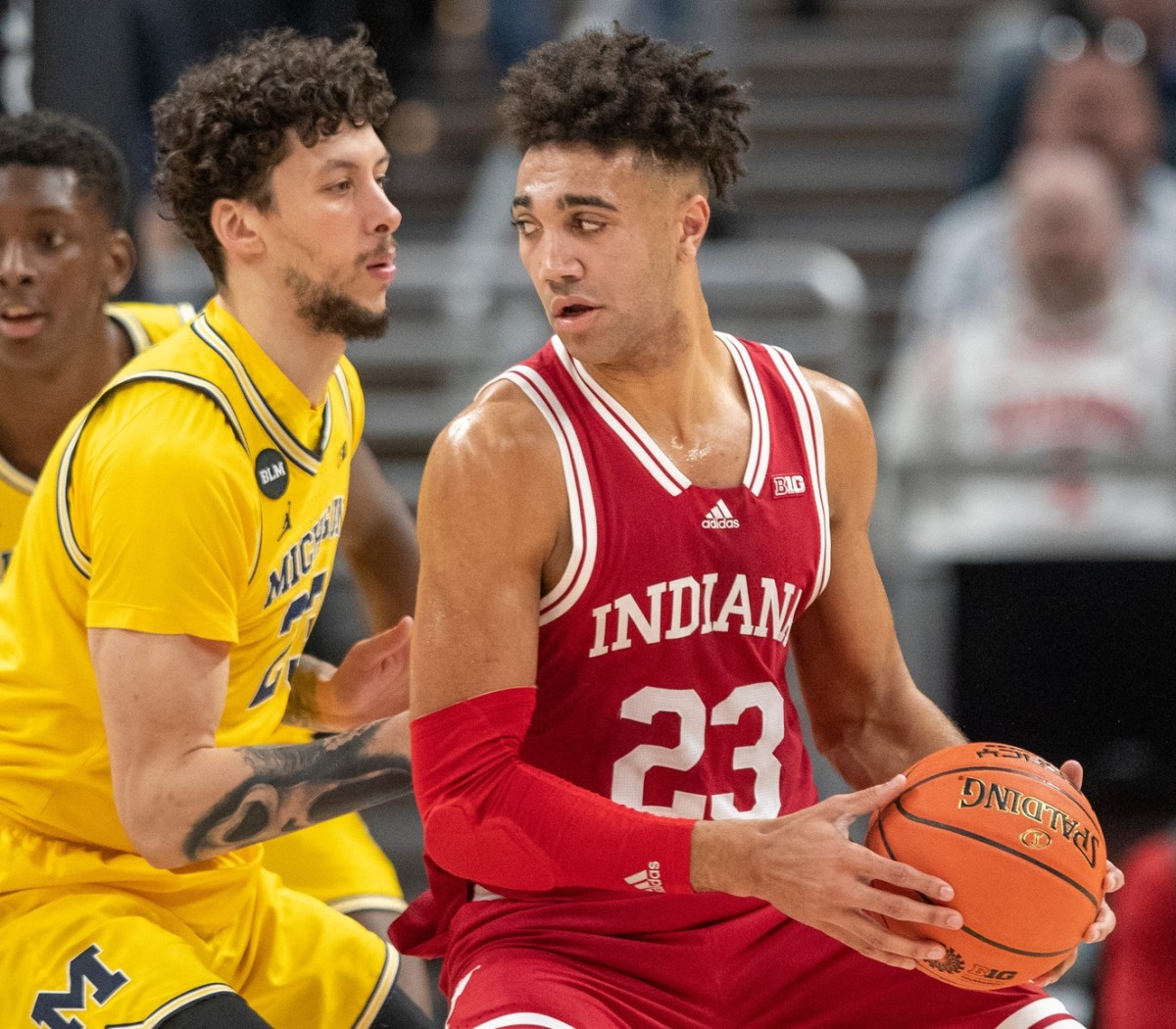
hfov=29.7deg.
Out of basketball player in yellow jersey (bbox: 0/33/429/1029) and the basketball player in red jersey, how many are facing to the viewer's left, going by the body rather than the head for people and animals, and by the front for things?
0

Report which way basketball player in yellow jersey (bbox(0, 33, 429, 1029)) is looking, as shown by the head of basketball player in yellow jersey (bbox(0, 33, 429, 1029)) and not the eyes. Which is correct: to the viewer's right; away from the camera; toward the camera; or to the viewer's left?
to the viewer's right

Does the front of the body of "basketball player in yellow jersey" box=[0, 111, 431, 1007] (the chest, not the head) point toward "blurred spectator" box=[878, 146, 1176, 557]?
no

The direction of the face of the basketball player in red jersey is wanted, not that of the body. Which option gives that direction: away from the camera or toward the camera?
toward the camera

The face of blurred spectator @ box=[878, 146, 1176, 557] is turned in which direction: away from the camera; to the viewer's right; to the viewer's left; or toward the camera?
toward the camera

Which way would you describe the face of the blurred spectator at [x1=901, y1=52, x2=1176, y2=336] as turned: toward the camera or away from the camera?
toward the camera

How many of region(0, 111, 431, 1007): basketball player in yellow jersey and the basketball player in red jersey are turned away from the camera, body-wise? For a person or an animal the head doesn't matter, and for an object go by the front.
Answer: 0

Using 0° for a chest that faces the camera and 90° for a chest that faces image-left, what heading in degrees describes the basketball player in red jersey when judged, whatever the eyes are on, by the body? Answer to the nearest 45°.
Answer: approximately 315°

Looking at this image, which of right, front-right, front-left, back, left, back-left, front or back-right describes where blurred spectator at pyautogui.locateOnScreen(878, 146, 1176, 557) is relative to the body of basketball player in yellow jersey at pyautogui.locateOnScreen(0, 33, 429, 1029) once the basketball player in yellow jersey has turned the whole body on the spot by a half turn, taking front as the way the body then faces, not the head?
right

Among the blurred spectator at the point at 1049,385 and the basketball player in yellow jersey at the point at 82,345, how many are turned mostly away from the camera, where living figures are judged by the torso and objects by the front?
0

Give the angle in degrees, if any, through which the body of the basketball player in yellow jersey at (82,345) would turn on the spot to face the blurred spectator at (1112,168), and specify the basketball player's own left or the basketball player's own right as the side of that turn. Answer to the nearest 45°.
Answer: approximately 180°

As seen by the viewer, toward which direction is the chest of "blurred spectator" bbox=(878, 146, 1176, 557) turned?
toward the camera

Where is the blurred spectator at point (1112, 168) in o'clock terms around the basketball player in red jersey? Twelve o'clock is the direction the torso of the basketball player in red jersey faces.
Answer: The blurred spectator is roughly at 8 o'clock from the basketball player in red jersey.

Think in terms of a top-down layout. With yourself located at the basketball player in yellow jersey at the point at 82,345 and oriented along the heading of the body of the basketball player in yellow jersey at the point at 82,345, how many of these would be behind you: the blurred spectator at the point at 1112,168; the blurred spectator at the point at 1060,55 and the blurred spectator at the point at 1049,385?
3
